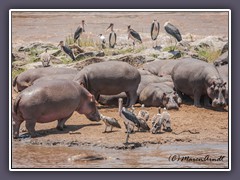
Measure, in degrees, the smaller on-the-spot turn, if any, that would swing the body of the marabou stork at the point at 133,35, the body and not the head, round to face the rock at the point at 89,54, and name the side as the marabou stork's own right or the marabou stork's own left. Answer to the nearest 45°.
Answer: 0° — it already faces it

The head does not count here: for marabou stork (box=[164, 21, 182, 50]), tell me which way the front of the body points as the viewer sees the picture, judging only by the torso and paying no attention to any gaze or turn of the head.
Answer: to the viewer's left

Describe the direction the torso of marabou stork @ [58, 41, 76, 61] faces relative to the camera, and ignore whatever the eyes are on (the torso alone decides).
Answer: to the viewer's left
